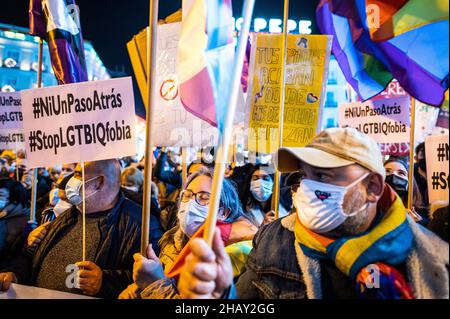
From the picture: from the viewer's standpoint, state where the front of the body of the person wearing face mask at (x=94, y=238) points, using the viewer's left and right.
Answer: facing the viewer and to the left of the viewer

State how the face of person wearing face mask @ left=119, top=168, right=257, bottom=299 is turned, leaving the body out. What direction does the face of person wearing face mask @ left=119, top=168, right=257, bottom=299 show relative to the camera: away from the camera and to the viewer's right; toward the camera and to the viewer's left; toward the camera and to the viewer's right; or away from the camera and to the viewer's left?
toward the camera and to the viewer's left

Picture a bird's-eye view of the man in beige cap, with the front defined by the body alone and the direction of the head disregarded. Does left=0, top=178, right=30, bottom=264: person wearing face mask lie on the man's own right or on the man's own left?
on the man's own right

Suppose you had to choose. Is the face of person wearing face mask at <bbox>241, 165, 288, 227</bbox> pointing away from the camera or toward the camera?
toward the camera

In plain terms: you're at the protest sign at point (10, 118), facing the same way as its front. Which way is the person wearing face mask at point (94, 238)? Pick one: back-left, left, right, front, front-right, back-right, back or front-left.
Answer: front

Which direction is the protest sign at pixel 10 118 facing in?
toward the camera

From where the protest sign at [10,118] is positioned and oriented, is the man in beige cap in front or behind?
in front

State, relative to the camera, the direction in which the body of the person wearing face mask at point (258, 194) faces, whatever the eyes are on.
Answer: toward the camera

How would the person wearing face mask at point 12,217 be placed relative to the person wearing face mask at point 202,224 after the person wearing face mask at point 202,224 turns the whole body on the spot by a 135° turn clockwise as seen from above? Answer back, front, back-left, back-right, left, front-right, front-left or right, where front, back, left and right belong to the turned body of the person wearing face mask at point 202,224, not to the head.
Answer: front-left

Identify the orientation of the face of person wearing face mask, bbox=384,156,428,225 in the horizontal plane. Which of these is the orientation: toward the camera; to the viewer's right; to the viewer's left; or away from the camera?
toward the camera

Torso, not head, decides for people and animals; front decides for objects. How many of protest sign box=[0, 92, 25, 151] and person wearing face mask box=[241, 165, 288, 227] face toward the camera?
2

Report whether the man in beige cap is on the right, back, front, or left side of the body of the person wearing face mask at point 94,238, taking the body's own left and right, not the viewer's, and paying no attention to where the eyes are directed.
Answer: left

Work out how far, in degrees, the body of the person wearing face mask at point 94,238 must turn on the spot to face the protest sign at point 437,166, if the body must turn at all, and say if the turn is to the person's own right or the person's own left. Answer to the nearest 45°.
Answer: approximately 135° to the person's own left
